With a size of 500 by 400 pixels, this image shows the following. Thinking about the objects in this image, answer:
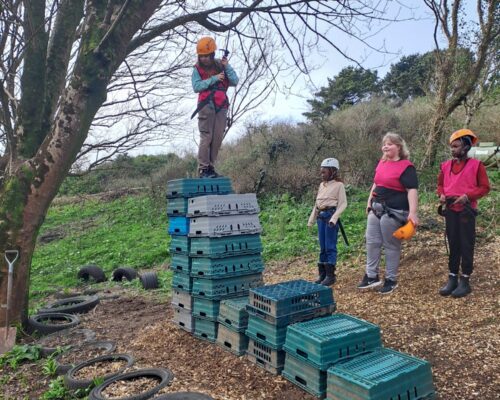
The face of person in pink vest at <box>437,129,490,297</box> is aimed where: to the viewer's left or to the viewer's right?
to the viewer's left

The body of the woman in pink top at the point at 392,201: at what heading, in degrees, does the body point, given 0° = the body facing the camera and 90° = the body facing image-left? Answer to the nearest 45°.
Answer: approximately 45°

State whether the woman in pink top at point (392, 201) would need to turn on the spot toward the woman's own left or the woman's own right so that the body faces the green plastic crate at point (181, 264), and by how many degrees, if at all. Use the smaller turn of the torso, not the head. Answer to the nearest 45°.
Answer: approximately 45° to the woman's own right

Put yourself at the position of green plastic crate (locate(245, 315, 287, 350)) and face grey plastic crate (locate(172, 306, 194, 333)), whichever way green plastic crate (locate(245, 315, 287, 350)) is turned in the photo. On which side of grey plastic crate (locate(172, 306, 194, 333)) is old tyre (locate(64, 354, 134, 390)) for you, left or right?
left

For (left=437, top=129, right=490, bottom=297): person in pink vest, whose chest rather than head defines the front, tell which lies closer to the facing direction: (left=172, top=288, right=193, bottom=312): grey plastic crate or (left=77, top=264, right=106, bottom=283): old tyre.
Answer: the grey plastic crate

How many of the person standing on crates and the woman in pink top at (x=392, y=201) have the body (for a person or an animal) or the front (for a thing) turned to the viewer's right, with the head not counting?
0

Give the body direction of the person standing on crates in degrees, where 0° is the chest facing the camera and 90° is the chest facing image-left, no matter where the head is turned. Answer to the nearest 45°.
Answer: approximately 0°

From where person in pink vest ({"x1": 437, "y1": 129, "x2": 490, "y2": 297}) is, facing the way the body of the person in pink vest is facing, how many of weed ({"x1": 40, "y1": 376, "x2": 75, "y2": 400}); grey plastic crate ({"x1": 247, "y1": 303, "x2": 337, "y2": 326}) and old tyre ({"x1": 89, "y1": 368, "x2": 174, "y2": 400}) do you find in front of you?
3

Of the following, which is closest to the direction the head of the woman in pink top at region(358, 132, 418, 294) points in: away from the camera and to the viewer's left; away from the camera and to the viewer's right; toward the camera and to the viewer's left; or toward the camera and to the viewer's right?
toward the camera and to the viewer's left

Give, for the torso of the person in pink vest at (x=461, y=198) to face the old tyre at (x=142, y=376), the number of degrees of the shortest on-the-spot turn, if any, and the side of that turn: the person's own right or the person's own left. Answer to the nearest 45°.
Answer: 0° — they already face it

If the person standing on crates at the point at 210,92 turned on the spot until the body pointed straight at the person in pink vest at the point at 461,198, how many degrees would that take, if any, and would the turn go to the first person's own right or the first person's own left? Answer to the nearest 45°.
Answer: approximately 90° to the first person's own left
